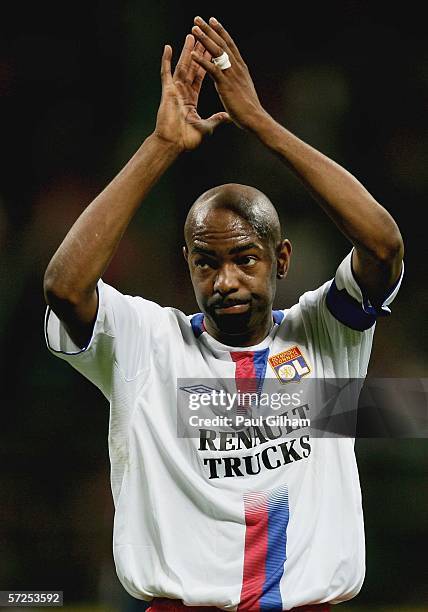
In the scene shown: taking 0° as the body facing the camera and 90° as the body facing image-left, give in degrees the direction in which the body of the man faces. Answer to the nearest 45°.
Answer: approximately 0°
